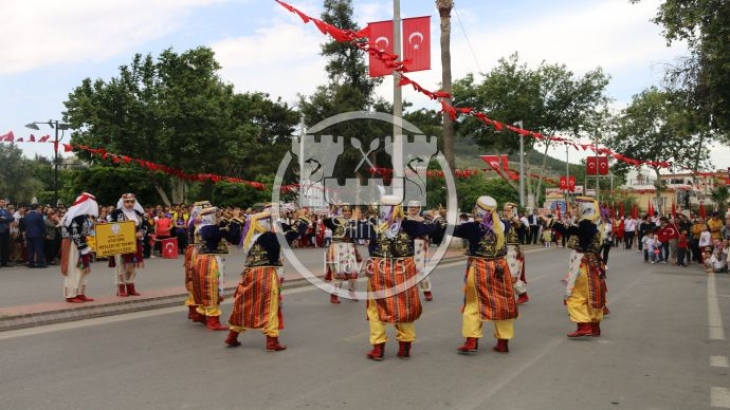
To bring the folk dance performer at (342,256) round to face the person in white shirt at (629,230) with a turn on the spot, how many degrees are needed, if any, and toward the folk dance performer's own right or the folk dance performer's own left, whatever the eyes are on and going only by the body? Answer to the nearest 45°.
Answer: approximately 135° to the folk dance performer's own left

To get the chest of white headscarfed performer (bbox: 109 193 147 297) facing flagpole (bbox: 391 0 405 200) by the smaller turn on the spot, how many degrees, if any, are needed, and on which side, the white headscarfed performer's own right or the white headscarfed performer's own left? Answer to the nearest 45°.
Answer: approximately 135° to the white headscarfed performer's own left

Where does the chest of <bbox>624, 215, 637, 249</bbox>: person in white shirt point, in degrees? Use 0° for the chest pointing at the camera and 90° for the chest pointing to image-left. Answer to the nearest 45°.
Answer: approximately 0°

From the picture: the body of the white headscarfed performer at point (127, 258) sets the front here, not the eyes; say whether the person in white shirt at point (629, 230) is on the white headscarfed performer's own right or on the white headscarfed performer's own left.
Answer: on the white headscarfed performer's own left

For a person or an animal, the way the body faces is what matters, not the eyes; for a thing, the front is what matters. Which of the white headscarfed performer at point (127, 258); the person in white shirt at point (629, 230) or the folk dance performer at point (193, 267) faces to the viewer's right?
the folk dance performer
